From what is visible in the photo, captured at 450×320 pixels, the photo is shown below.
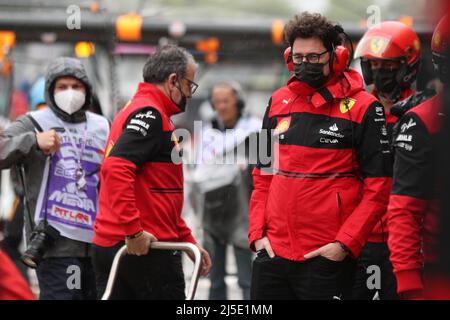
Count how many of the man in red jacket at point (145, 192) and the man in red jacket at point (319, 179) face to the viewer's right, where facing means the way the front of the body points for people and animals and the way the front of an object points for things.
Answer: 1

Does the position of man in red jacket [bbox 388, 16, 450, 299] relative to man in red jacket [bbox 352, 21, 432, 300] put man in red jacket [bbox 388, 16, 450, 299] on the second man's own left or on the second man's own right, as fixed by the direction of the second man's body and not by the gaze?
on the second man's own left

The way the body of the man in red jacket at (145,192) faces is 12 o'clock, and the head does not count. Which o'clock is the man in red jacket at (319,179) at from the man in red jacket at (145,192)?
the man in red jacket at (319,179) is roughly at 1 o'clock from the man in red jacket at (145,192).

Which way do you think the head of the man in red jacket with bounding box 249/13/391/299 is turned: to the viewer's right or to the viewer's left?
to the viewer's left

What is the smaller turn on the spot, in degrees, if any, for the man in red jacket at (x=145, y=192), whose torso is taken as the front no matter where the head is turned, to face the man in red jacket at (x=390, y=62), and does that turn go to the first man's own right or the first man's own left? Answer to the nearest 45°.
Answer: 0° — they already face them

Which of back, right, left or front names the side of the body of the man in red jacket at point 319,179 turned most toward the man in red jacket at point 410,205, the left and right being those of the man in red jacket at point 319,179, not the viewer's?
left

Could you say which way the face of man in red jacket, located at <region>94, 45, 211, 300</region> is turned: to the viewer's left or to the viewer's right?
to the viewer's right

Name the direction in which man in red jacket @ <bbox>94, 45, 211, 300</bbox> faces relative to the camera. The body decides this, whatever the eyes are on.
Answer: to the viewer's right

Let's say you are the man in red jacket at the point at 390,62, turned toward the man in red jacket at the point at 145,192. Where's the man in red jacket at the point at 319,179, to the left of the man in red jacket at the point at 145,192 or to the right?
left

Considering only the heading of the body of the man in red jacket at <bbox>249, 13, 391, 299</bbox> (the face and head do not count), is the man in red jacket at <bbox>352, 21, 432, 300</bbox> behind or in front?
behind

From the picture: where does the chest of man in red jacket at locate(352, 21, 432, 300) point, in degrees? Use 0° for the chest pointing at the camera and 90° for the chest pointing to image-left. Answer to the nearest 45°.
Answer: approximately 45°
